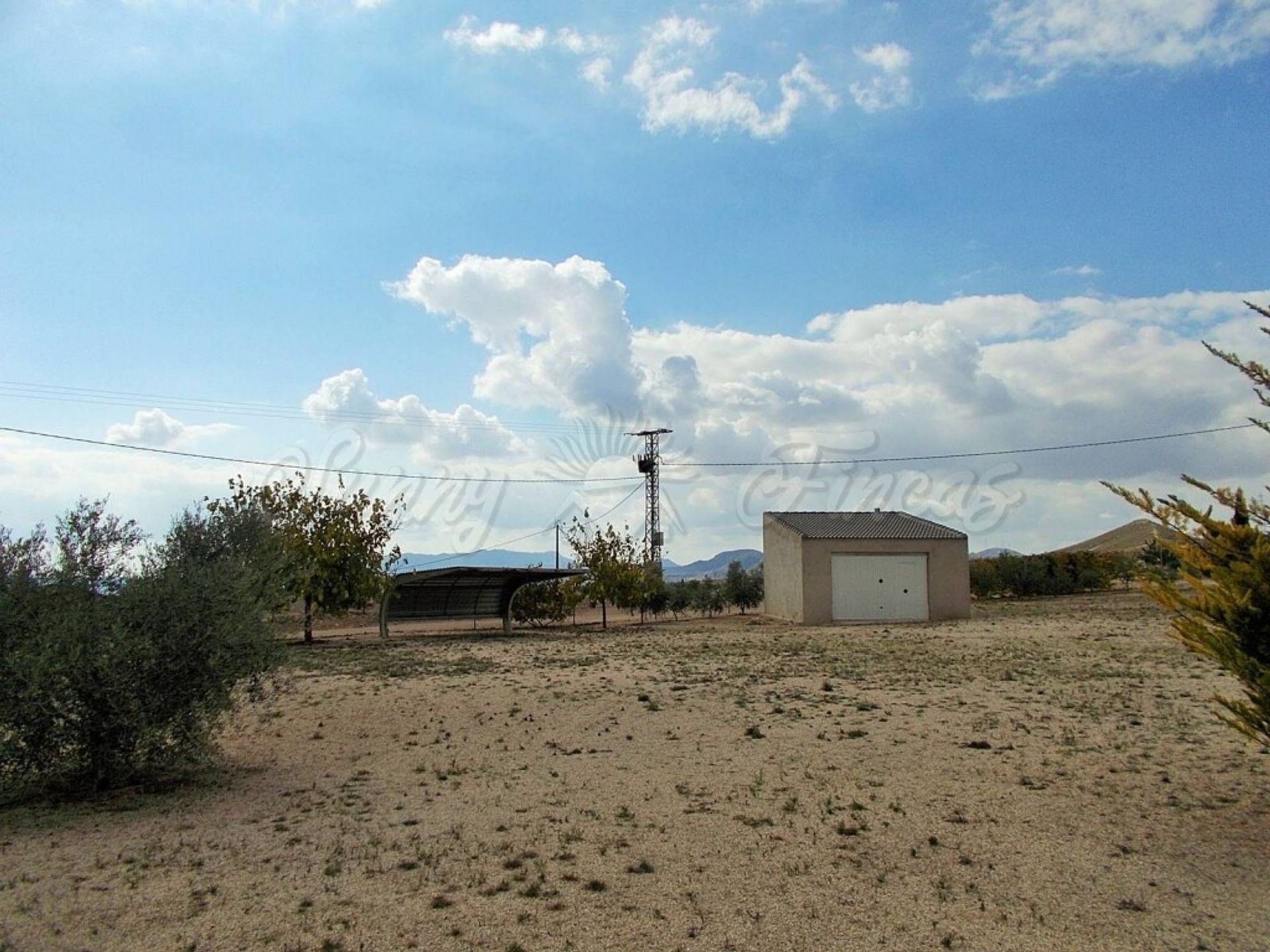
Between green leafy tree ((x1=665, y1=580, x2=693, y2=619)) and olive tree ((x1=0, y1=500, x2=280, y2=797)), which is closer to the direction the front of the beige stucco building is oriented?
the olive tree

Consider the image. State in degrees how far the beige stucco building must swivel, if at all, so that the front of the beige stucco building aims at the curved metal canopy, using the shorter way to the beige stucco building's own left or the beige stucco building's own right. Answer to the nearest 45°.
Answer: approximately 45° to the beige stucco building's own right

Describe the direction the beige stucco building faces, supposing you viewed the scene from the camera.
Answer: facing the viewer

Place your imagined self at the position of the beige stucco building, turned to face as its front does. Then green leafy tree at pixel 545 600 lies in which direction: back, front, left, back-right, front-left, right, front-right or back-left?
right

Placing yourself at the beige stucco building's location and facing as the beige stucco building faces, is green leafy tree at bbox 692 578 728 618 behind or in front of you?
behind

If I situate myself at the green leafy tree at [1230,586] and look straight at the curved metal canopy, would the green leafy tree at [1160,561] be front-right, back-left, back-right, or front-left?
front-right

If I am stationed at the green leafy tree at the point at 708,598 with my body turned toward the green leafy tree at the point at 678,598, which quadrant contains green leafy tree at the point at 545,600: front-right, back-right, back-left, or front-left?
front-left

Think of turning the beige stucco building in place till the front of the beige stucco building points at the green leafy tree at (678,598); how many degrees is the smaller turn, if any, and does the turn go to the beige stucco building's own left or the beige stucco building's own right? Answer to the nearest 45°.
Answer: approximately 135° to the beige stucco building's own right

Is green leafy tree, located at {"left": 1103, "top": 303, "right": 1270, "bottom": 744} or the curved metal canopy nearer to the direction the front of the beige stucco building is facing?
the green leafy tree

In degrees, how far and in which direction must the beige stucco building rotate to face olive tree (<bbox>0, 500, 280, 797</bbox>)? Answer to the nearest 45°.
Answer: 0° — it already faces it

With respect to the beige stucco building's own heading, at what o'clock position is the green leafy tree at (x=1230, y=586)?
The green leafy tree is roughly at 12 o'clock from the beige stucco building.

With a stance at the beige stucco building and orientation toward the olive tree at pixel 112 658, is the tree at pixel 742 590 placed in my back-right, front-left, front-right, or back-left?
back-right

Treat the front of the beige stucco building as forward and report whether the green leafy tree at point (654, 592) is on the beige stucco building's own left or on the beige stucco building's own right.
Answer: on the beige stucco building's own right
